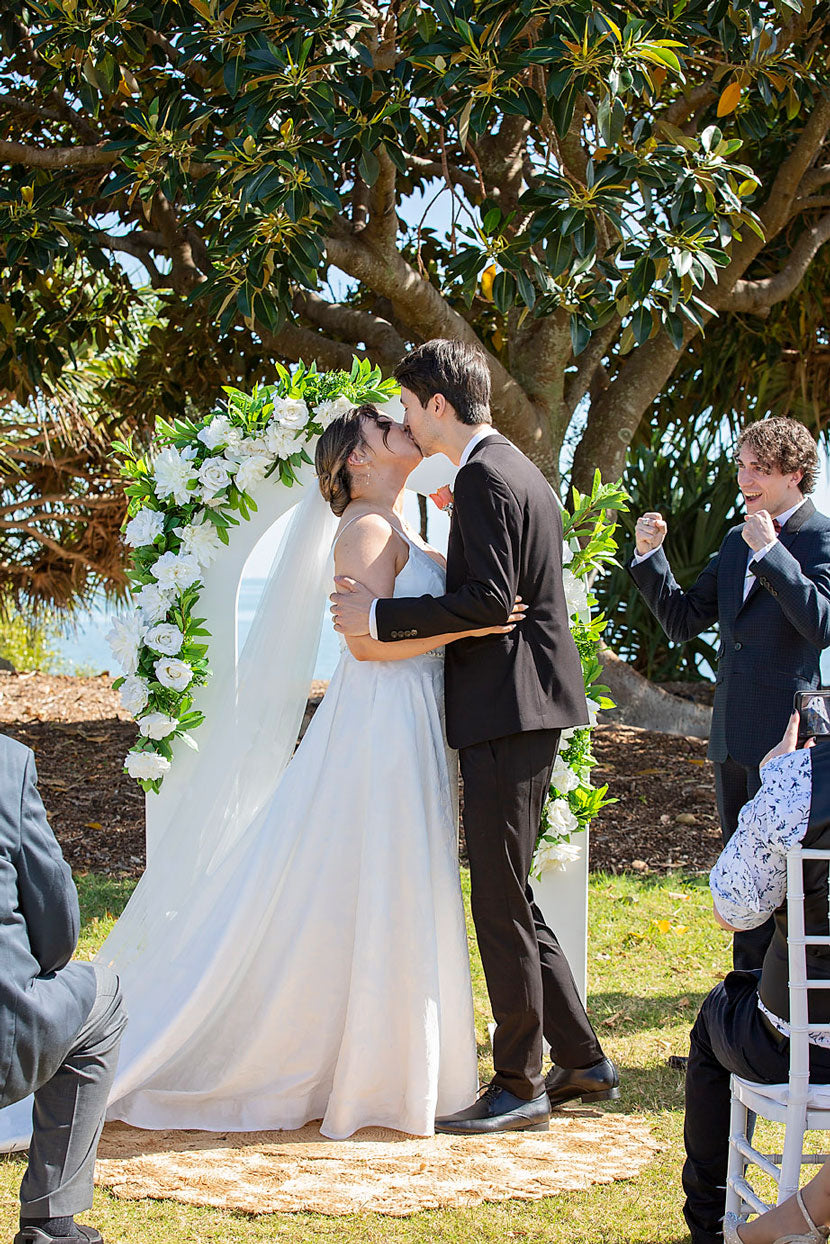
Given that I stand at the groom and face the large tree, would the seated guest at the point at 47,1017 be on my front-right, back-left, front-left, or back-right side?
back-left

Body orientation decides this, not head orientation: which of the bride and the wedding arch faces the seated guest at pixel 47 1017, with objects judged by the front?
the wedding arch

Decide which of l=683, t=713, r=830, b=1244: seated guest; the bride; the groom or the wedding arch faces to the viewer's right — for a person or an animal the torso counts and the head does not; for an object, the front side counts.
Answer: the bride

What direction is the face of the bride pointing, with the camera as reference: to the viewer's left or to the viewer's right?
to the viewer's right

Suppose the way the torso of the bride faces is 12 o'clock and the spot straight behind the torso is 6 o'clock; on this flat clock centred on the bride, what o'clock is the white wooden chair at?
The white wooden chair is roughly at 2 o'clock from the bride.

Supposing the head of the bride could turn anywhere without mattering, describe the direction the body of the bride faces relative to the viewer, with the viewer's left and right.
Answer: facing to the right of the viewer

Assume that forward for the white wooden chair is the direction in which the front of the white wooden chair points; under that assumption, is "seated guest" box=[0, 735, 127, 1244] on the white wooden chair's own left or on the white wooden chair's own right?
on the white wooden chair's own left

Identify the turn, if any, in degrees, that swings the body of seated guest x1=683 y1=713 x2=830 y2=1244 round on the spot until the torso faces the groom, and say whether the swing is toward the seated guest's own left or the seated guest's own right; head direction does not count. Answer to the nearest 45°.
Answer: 0° — they already face them

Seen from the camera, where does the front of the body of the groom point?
to the viewer's left

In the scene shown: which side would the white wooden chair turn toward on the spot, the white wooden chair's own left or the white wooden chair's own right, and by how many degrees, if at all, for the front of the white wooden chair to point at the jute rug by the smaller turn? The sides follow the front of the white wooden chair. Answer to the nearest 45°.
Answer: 0° — it already faces it

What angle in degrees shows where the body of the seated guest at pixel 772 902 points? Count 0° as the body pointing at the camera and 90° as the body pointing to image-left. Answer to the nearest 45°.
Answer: approximately 135°
